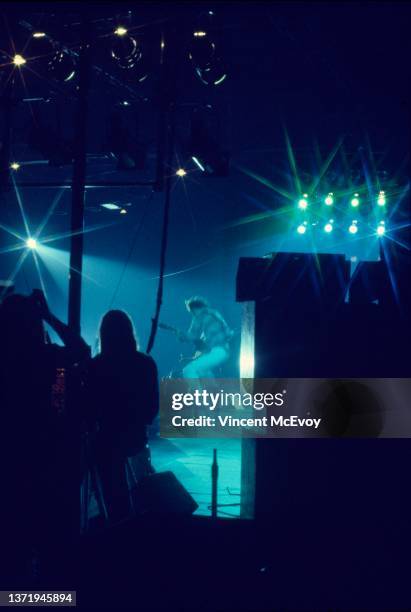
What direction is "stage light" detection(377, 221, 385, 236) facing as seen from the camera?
toward the camera

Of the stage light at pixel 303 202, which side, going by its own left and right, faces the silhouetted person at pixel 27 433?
front

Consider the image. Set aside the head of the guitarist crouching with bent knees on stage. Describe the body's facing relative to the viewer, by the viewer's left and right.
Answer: facing to the left of the viewer

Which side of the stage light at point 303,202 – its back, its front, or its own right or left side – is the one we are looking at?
front
